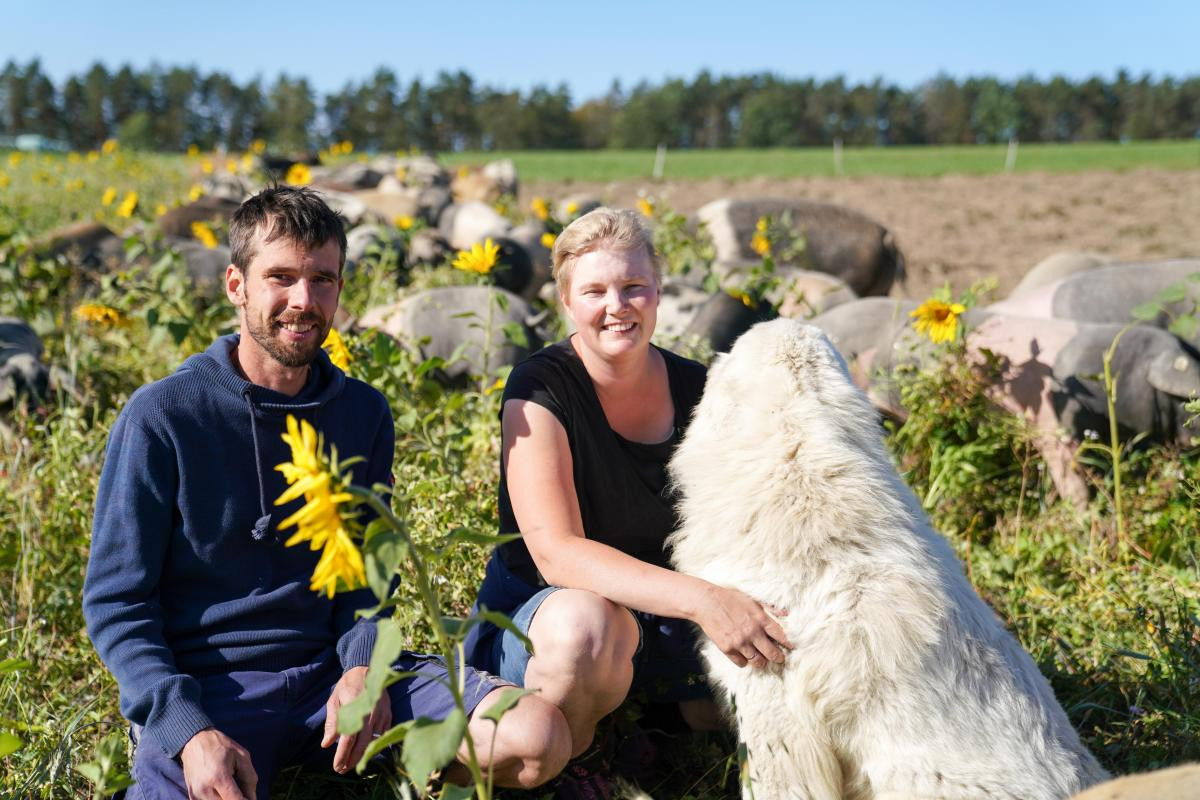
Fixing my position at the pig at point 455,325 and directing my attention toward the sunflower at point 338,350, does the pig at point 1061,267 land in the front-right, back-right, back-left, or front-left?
back-left

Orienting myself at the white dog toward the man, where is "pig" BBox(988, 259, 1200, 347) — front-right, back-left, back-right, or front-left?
back-right
